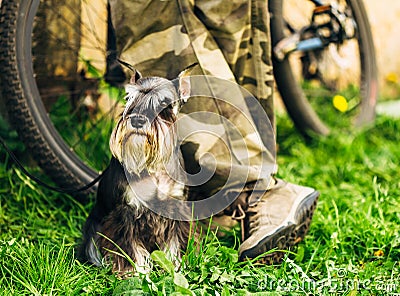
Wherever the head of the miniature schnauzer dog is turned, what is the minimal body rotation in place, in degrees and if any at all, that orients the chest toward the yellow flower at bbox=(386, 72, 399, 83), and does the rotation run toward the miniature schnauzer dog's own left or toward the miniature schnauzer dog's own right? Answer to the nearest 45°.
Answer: approximately 90° to the miniature schnauzer dog's own left

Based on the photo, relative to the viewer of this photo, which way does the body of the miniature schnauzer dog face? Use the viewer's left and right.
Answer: facing the viewer and to the right of the viewer

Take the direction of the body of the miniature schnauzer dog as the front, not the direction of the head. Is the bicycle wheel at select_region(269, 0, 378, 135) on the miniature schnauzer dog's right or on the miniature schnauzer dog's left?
on the miniature schnauzer dog's left

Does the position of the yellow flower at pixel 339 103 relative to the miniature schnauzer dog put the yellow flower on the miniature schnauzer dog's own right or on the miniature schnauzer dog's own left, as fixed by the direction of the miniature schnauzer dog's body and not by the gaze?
on the miniature schnauzer dog's own left

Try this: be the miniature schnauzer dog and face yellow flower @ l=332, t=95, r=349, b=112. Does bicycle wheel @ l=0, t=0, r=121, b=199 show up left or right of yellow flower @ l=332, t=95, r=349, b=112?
left
